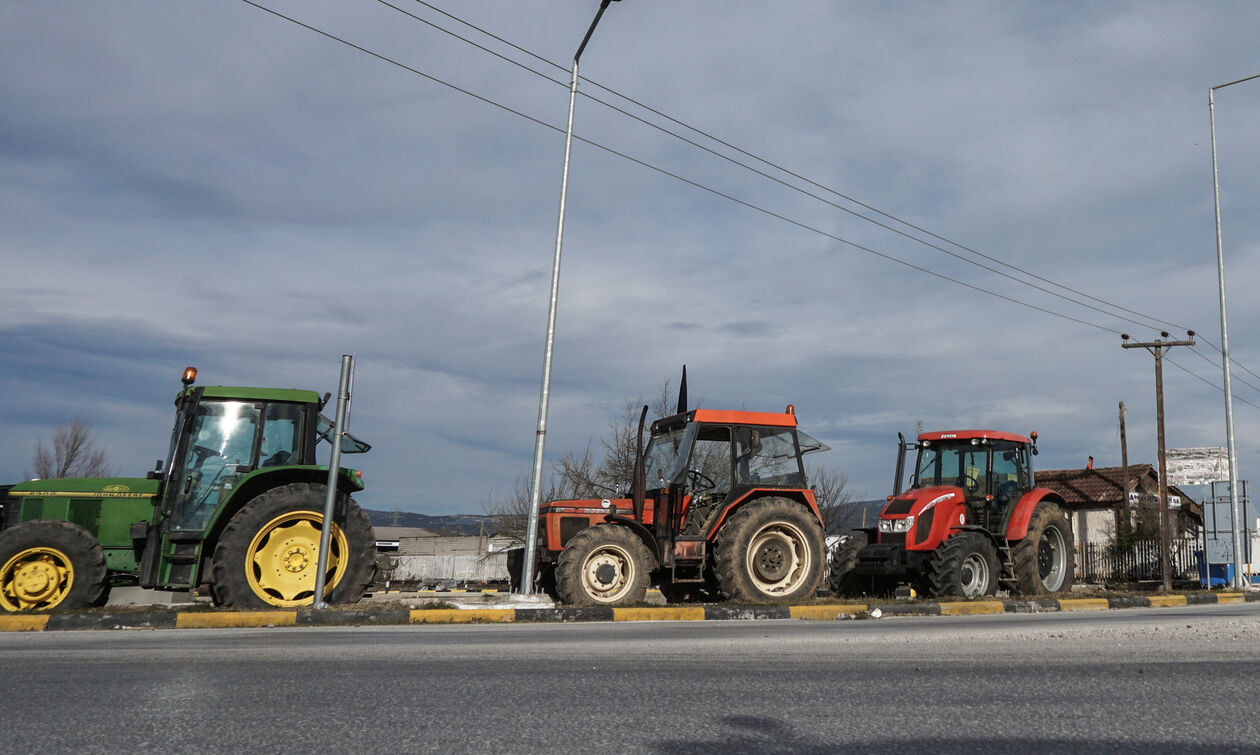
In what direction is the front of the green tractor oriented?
to the viewer's left

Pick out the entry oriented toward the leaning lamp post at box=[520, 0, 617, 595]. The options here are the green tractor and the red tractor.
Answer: the red tractor

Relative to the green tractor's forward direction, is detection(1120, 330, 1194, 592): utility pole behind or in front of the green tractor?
behind

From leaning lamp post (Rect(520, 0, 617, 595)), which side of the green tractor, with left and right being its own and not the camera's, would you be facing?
back

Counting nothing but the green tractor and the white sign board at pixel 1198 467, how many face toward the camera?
1

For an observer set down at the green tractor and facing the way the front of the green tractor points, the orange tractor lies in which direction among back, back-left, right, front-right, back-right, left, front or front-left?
back

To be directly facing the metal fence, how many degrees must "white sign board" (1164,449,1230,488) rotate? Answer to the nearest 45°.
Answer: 0° — it already faces it

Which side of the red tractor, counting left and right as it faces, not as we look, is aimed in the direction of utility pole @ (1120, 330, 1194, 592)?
back

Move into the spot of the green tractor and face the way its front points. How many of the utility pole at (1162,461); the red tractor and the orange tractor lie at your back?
3

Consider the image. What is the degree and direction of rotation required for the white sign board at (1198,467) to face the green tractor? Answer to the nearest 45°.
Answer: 0° — it already faces it

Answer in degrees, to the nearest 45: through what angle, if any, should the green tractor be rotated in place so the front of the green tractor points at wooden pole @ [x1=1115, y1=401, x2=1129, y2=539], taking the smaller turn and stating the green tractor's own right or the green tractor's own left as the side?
approximately 135° to the green tractor's own right
